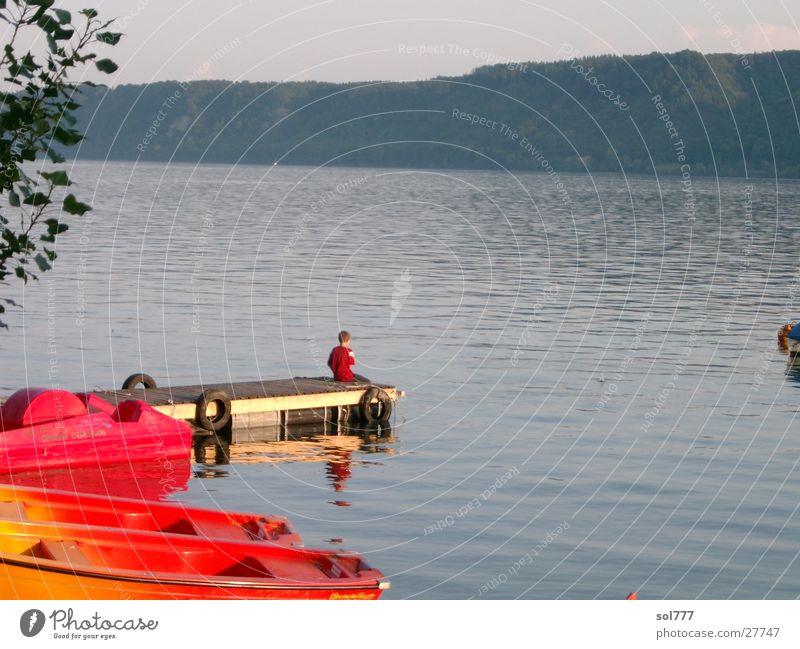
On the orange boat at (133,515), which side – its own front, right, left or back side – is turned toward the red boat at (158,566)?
right

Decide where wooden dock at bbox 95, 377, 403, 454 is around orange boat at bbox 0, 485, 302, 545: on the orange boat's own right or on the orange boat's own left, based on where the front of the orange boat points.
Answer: on the orange boat's own left

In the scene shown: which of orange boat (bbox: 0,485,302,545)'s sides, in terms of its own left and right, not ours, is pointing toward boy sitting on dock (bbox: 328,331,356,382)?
left

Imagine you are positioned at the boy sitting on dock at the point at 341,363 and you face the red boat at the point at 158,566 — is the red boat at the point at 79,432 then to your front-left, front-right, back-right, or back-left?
front-right

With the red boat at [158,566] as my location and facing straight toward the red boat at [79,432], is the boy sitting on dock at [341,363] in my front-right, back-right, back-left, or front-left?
front-right

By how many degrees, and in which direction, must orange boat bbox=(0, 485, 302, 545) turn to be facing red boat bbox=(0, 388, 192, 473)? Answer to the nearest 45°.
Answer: approximately 90° to its left

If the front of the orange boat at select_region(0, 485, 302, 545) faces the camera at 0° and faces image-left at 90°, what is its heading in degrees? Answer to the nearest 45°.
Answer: approximately 270°
